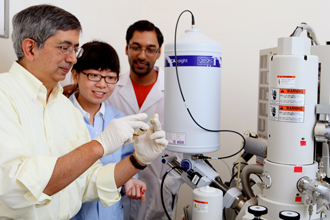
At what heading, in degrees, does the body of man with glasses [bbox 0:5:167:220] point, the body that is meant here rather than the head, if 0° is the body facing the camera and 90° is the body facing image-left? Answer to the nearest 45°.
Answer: approximately 315°

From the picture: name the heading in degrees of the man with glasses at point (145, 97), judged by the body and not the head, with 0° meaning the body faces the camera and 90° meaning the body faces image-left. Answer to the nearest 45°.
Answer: approximately 0°

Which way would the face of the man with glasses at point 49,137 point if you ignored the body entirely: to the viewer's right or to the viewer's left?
to the viewer's right

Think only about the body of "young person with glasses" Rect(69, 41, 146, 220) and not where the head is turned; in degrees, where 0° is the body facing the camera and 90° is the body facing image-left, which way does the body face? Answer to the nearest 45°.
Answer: approximately 315°

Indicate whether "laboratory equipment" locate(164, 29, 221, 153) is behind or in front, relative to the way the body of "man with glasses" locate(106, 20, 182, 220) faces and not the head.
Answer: in front

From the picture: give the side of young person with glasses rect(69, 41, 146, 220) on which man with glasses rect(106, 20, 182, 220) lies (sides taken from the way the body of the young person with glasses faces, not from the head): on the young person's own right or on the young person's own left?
on the young person's own left
